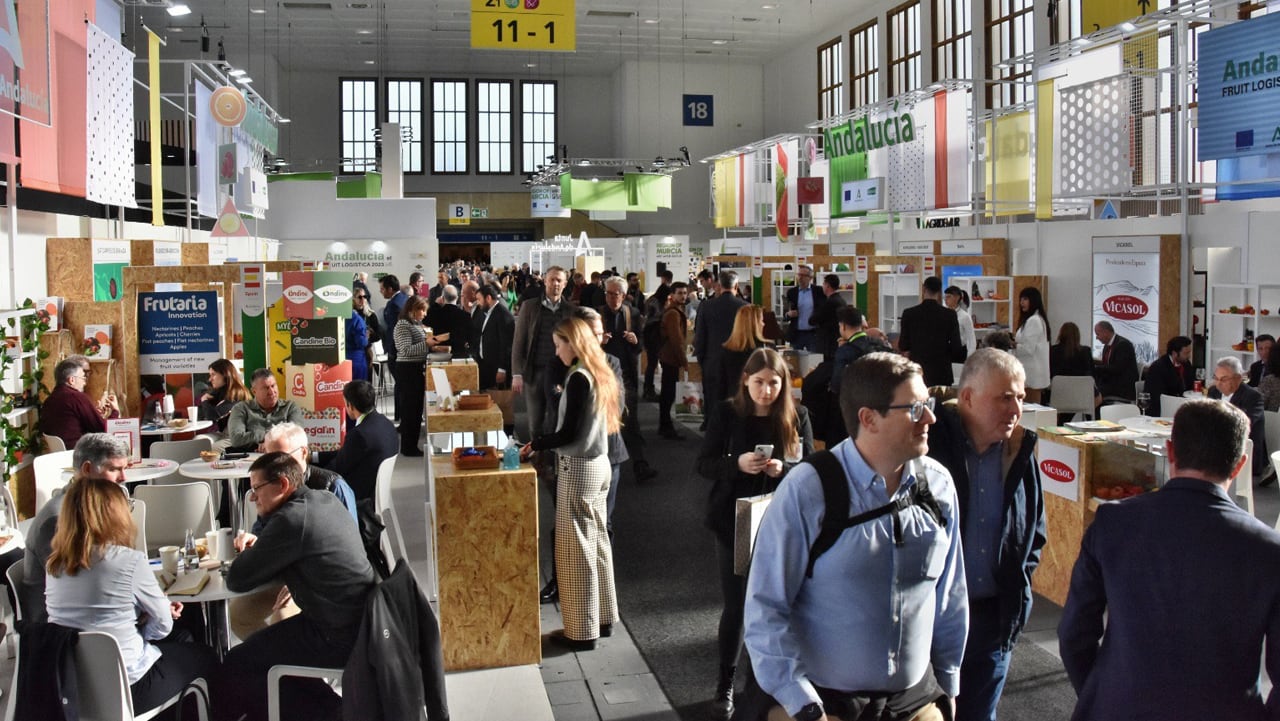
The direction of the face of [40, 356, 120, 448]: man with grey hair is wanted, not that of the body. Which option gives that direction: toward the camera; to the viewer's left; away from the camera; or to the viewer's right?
to the viewer's right

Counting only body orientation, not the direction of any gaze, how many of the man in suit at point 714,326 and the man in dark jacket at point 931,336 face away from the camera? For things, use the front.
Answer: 2

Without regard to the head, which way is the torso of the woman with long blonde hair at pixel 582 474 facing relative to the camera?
to the viewer's left

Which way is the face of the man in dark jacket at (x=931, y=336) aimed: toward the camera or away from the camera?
away from the camera

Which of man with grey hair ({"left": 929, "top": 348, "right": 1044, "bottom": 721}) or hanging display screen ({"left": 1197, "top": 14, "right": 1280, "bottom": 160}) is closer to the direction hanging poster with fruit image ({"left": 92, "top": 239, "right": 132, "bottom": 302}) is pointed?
the man with grey hair

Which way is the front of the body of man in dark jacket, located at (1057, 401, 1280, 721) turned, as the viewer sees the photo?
away from the camera

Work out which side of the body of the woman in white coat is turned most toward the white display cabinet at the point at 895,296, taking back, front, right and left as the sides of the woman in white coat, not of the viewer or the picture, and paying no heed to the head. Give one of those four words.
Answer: right

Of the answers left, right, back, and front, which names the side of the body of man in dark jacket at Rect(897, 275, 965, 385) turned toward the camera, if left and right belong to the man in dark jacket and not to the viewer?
back

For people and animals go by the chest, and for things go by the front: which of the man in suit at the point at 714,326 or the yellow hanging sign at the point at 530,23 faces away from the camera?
the man in suit
